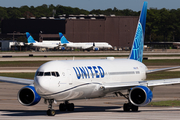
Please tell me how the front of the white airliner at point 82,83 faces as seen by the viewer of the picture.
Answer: facing the viewer and to the left of the viewer
